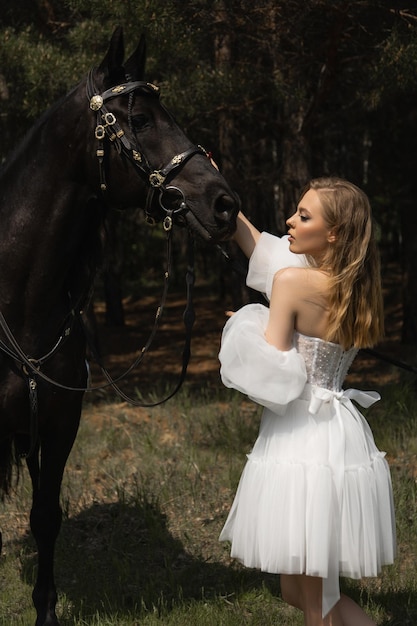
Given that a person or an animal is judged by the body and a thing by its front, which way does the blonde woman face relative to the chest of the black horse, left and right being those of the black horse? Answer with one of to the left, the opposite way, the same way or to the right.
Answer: the opposite way

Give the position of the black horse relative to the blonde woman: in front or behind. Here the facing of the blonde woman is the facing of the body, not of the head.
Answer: in front

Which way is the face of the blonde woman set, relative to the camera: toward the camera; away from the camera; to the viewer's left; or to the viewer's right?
to the viewer's left

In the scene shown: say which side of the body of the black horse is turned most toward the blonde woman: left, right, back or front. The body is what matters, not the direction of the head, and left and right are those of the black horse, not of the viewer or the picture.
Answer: front

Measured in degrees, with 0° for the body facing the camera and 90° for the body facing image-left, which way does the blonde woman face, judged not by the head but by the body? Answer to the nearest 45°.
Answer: approximately 135°

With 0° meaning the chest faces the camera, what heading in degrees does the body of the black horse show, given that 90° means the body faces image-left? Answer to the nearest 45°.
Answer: approximately 315°
